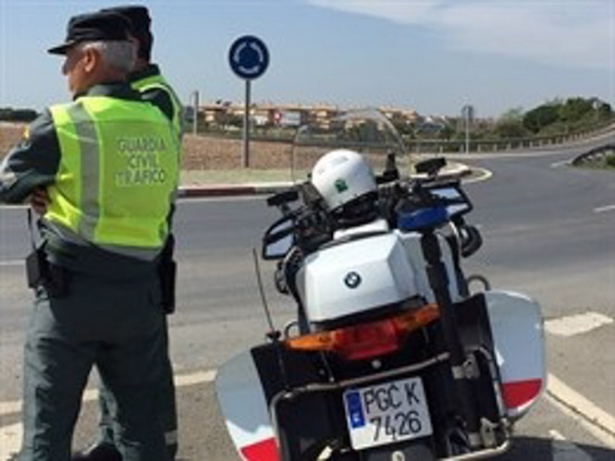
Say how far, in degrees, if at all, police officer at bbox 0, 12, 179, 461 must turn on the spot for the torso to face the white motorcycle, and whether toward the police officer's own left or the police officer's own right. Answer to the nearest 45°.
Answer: approximately 135° to the police officer's own right

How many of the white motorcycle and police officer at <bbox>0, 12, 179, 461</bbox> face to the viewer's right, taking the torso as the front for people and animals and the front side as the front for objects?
0

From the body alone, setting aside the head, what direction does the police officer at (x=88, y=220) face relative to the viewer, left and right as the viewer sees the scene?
facing away from the viewer and to the left of the viewer

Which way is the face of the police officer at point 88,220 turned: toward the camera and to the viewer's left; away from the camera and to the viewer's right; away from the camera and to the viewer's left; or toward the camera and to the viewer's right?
away from the camera and to the viewer's left

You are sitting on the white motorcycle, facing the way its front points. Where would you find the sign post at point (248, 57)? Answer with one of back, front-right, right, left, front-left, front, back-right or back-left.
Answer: front

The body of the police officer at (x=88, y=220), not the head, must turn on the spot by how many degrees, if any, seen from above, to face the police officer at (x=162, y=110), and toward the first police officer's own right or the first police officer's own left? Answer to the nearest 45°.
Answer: approximately 90° to the first police officer's own right

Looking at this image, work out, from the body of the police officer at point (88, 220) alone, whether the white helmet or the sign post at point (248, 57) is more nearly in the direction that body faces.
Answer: the sign post

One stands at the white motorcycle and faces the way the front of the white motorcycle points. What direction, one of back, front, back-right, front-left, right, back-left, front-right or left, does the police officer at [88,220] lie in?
left

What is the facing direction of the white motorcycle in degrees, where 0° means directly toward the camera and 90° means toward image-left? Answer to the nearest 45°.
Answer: approximately 180°

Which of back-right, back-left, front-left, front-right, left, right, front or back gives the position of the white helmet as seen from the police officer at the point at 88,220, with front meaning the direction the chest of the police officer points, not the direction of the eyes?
back-right
